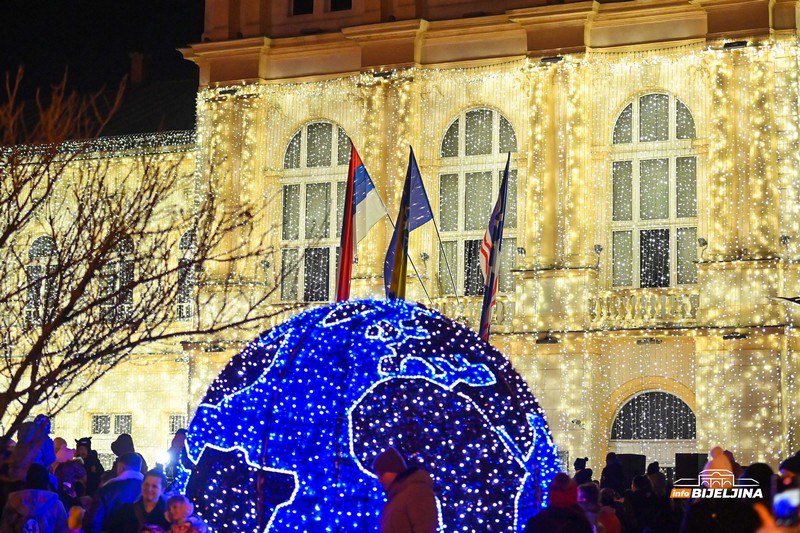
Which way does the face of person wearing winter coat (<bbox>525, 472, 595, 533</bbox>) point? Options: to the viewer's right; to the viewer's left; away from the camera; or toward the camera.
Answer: away from the camera

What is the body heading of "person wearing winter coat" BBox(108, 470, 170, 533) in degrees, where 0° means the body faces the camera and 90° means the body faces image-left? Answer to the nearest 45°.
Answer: approximately 315°

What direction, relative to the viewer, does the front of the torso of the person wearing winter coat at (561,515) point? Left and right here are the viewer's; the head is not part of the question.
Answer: facing away from the viewer

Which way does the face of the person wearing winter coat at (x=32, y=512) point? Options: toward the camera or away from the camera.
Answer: away from the camera

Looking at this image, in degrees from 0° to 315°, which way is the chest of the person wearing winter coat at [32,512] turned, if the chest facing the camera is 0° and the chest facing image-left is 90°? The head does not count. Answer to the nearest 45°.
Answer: approximately 180°
